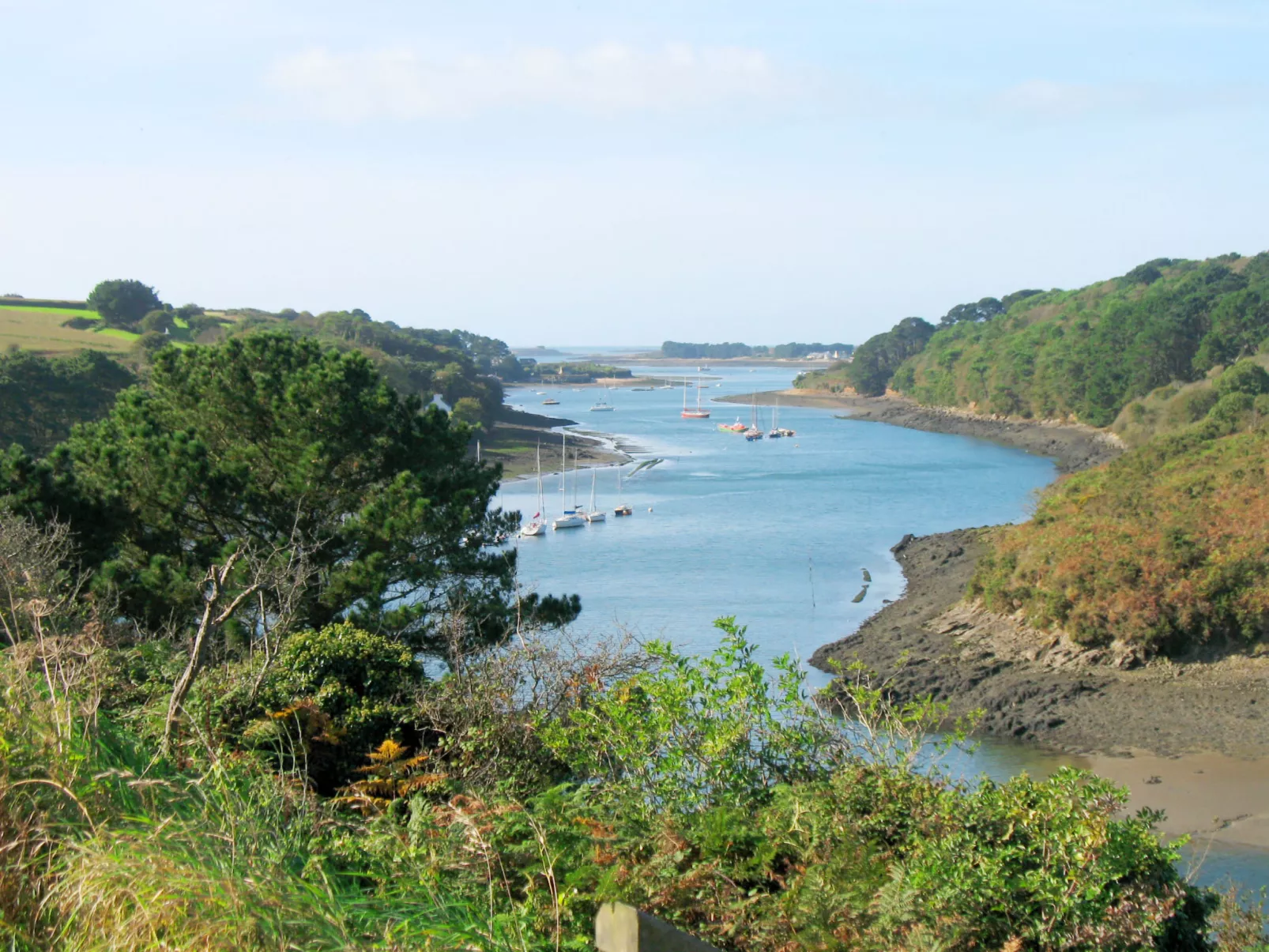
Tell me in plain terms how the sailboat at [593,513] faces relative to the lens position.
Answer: facing the viewer and to the left of the viewer

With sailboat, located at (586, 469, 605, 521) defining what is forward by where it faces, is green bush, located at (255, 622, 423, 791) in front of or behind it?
in front

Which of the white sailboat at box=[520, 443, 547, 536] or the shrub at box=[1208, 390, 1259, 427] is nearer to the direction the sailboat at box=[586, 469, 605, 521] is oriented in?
the white sailboat

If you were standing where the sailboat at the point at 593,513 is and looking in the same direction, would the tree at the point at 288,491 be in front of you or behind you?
in front

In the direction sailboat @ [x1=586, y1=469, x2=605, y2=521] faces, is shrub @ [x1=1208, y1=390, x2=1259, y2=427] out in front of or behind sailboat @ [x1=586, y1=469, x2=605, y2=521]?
behind

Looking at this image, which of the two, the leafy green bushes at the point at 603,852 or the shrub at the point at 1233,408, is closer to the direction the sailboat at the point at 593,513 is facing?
the leafy green bushes

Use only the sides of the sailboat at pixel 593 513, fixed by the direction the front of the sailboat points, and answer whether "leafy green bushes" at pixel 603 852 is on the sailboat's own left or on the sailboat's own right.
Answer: on the sailboat's own left
